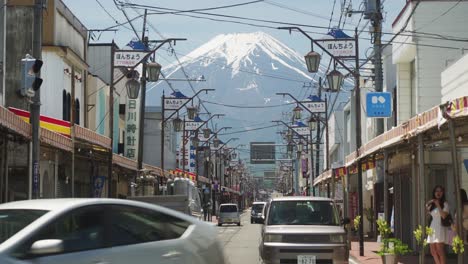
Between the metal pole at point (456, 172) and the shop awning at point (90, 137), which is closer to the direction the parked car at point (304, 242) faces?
the metal pole

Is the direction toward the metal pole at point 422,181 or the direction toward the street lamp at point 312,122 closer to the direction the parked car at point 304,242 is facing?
the metal pole

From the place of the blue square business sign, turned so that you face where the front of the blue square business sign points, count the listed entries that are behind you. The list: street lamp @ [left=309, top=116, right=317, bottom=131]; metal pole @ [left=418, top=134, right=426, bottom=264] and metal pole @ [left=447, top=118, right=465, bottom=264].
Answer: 1

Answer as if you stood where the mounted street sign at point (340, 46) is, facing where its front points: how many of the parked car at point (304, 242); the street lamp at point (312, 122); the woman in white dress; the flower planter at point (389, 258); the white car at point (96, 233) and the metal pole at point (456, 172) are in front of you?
5

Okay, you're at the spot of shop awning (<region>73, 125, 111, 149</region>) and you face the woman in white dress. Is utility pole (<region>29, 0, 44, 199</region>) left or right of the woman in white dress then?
right

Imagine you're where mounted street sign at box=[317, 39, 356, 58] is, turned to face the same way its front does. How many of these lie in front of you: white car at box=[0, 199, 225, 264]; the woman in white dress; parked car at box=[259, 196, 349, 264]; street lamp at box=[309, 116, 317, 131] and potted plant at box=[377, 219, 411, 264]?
4

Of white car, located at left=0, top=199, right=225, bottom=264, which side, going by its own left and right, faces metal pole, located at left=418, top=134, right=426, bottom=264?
back

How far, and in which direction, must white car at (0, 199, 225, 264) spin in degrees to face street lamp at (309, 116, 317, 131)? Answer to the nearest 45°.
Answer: approximately 135° to its right

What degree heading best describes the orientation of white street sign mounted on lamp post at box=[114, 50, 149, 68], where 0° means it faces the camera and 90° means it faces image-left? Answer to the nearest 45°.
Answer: approximately 0°

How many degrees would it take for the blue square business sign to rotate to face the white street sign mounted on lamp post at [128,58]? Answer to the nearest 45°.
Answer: approximately 90° to its right

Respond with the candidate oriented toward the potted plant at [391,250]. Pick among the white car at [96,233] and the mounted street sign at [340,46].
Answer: the mounted street sign
